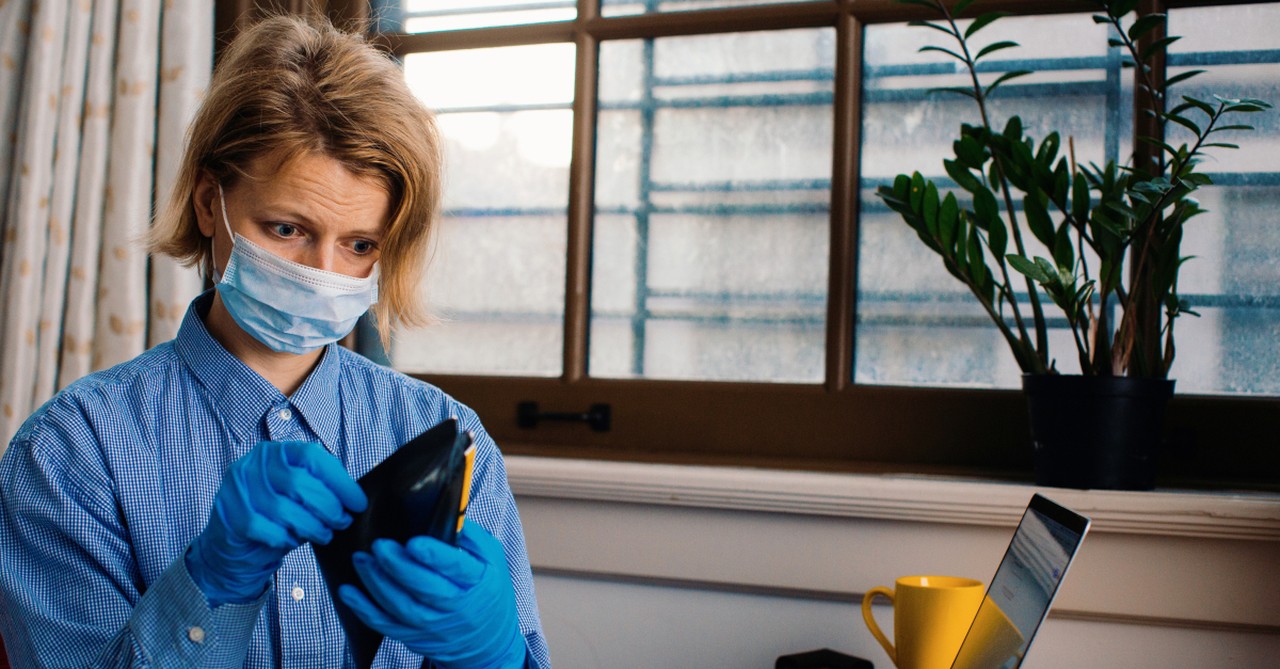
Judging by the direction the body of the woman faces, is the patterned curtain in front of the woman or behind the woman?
behind

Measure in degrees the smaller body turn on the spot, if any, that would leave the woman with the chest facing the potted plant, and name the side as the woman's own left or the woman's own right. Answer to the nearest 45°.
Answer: approximately 90° to the woman's own left

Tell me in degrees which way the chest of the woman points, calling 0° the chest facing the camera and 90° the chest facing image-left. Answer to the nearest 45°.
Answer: approximately 0°
